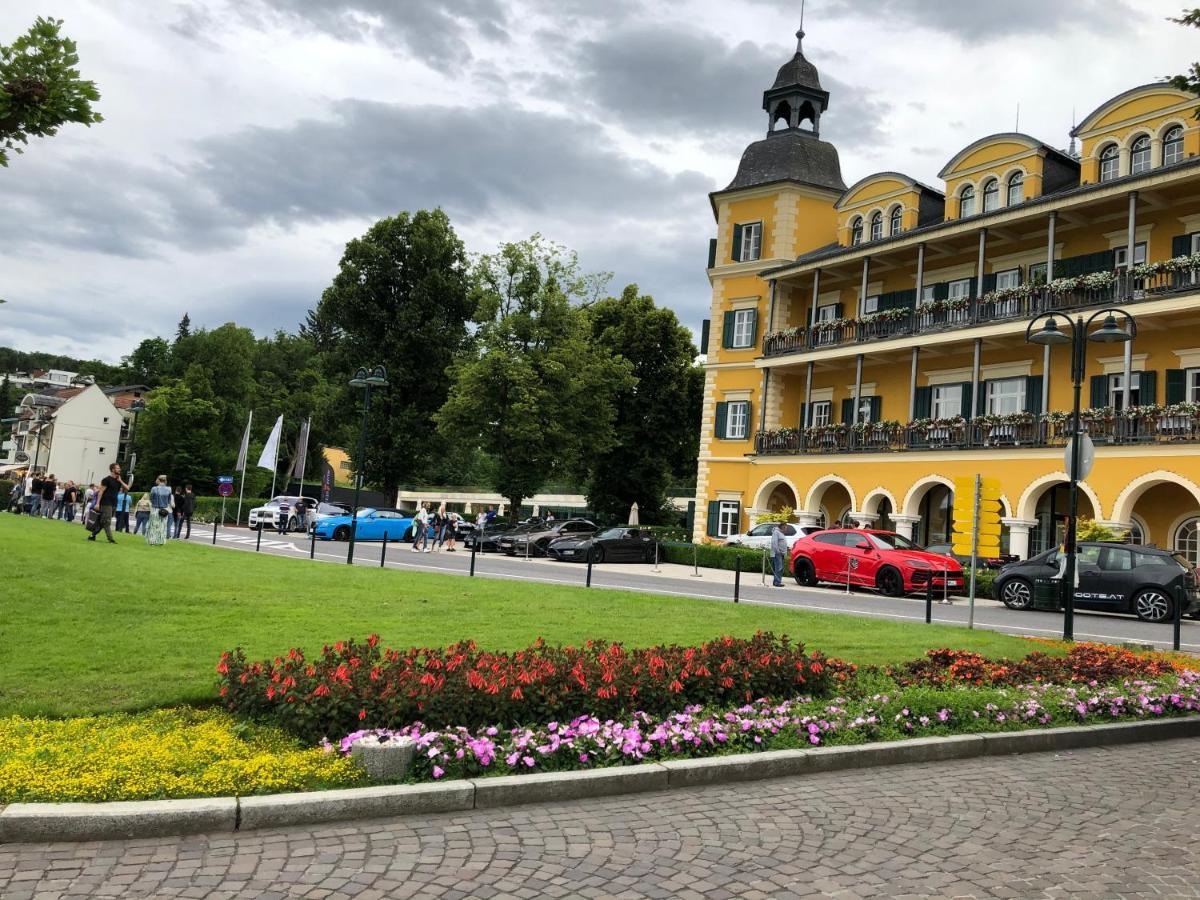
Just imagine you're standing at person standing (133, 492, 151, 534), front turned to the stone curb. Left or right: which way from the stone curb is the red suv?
left

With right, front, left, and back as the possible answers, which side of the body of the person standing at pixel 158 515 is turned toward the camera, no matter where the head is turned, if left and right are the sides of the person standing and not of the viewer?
back

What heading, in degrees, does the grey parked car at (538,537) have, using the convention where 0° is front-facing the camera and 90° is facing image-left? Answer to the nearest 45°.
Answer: approximately 45°

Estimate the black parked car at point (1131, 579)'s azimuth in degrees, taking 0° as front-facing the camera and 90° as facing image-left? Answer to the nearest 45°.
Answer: approximately 90°

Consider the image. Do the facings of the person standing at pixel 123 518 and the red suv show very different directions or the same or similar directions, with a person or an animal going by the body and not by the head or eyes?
very different directions
